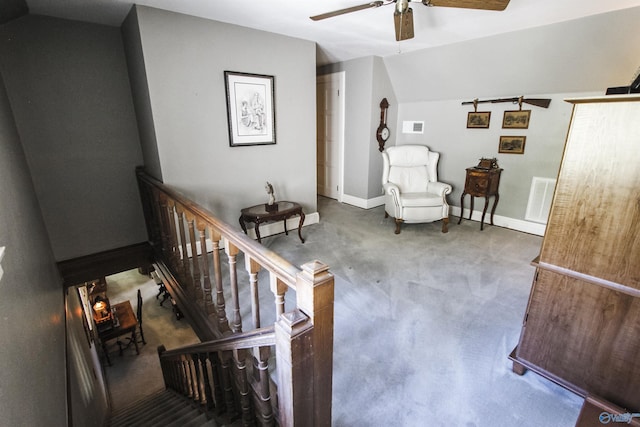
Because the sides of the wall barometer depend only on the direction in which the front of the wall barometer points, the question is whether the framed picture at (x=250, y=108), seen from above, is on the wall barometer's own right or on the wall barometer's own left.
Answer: on the wall barometer's own right

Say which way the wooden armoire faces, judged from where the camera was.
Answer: facing away from the viewer and to the left of the viewer

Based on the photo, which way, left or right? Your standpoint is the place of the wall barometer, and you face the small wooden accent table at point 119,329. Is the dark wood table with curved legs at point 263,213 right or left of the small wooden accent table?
left

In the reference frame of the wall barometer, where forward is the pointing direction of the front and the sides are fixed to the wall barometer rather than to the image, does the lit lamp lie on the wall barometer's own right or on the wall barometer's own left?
on the wall barometer's own right

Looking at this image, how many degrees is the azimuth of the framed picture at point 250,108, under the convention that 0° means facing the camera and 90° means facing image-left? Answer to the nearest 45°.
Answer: approximately 315°
